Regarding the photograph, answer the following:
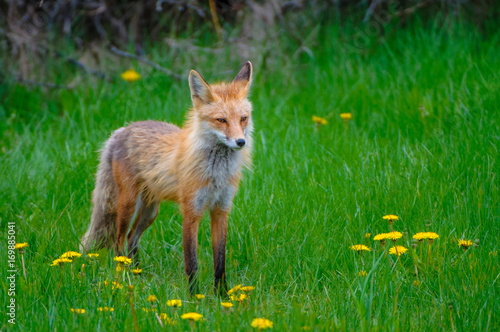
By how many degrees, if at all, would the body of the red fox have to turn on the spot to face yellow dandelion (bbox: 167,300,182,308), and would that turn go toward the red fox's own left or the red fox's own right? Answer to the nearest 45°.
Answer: approximately 45° to the red fox's own right

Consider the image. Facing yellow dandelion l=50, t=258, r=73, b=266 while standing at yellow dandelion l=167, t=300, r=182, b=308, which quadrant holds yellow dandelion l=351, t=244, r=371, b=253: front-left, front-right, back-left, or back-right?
back-right

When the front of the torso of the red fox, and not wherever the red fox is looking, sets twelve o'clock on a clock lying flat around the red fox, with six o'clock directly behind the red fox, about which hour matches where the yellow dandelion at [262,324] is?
The yellow dandelion is roughly at 1 o'clock from the red fox.

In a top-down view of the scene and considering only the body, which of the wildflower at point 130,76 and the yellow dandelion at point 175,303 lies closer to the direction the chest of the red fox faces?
the yellow dandelion

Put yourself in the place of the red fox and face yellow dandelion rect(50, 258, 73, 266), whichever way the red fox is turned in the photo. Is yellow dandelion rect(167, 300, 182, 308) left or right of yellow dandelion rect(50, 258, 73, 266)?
left

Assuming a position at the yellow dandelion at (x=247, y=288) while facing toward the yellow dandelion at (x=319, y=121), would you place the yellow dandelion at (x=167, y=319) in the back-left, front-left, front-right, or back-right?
back-left

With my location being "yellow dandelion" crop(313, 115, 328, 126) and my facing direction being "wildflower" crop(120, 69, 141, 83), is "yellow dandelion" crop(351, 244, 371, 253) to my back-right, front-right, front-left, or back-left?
back-left

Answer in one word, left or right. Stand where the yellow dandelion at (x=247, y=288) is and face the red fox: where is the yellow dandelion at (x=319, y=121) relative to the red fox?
right

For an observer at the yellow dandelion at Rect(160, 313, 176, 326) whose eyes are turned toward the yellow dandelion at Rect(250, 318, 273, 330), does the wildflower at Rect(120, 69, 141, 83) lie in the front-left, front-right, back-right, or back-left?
back-left

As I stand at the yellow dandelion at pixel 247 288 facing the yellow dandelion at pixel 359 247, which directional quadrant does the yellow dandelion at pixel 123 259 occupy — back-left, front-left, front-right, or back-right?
back-left

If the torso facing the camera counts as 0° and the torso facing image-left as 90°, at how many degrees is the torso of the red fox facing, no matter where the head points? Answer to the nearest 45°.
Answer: approximately 315°

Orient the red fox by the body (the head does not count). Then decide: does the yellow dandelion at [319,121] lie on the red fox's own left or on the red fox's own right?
on the red fox's own left
